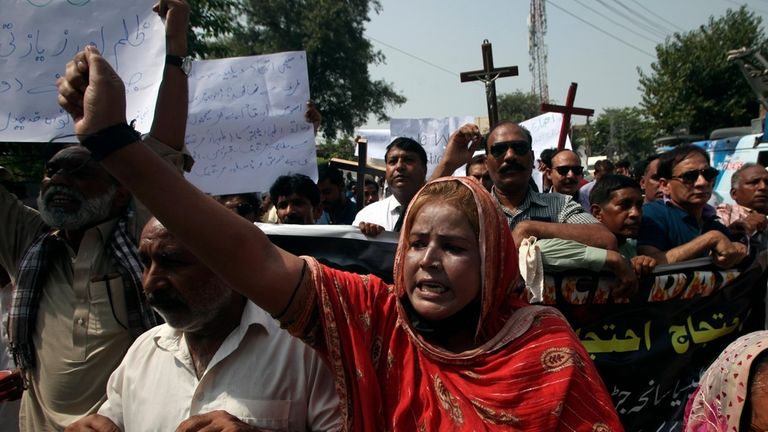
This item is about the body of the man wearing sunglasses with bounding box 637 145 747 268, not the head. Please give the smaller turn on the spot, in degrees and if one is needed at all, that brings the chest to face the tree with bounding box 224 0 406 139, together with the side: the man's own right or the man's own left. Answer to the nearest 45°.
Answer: approximately 180°

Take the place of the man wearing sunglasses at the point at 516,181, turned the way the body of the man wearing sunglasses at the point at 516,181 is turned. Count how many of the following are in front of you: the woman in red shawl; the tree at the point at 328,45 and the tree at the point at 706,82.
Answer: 1

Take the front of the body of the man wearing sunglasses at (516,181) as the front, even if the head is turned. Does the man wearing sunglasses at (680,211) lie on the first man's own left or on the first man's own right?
on the first man's own left

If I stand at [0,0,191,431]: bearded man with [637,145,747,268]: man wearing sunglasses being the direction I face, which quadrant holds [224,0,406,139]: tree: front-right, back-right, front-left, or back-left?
front-left

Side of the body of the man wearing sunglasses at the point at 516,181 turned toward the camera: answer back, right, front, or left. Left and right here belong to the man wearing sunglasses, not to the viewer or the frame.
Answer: front

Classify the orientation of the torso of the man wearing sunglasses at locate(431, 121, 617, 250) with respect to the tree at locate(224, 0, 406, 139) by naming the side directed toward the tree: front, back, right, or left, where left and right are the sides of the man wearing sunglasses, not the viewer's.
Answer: back

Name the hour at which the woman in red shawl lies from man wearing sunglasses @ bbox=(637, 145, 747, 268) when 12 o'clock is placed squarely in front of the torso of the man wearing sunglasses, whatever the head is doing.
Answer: The woman in red shawl is roughly at 2 o'clock from the man wearing sunglasses.

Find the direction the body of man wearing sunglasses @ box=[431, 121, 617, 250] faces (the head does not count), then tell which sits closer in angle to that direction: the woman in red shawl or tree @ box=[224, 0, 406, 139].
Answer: the woman in red shawl

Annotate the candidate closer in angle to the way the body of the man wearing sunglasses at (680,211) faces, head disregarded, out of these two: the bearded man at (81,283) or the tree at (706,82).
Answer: the bearded man

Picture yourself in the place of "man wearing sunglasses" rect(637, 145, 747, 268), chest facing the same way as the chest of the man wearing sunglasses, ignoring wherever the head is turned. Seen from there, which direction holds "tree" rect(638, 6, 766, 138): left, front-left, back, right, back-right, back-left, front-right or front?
back-left

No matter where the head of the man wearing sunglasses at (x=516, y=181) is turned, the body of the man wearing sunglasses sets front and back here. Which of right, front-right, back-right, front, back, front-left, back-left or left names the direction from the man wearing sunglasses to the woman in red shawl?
front

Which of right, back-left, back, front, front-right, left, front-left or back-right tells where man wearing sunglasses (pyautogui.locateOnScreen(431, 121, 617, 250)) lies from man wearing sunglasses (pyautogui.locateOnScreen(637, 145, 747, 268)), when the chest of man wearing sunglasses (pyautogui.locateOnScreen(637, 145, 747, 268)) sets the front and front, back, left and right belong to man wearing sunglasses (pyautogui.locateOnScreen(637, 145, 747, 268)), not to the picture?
right

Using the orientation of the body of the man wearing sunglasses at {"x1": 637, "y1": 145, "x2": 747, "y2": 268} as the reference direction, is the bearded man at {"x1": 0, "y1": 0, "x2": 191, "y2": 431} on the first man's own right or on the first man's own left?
on the first man's own right

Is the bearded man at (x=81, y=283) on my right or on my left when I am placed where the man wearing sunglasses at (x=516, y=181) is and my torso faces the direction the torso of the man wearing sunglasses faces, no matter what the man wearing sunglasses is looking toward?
on my right

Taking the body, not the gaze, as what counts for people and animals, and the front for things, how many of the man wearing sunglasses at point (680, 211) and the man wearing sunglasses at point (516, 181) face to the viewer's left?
0
